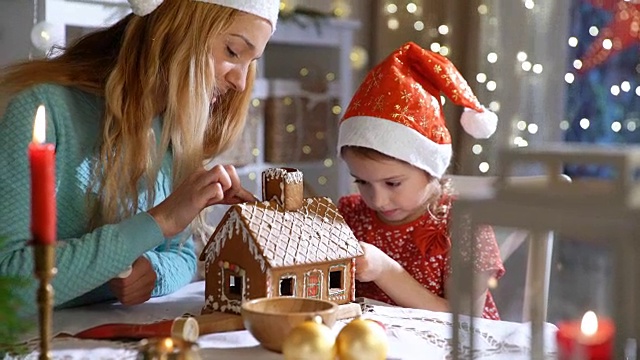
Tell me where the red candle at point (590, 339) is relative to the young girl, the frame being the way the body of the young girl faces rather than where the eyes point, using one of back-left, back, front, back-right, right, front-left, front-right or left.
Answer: front-left

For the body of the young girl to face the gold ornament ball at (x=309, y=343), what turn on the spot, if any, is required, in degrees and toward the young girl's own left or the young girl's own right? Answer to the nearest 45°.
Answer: approximately 45° to the young girl's own left

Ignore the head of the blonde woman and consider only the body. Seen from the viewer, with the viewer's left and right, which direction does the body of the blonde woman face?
facing the viewer and to the right of the viewer

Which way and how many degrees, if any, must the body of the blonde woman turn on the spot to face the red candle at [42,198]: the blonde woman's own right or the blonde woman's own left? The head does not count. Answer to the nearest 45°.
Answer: approximately 45° to the blonde woman's own right

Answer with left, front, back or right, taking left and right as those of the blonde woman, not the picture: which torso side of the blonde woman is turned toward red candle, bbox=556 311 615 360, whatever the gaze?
front

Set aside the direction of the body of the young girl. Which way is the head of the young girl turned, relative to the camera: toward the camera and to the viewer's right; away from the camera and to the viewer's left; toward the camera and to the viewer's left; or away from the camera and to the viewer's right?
toward the camera and to the viewer's left

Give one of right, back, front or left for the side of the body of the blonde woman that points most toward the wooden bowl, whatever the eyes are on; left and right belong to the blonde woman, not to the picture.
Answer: front

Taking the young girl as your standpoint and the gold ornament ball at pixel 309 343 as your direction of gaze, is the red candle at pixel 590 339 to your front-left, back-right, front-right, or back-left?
front-left

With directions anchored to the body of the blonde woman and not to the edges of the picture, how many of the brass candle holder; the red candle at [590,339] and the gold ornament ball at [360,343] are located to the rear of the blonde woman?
0

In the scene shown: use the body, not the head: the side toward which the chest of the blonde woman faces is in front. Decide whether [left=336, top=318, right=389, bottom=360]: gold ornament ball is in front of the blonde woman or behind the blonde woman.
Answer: in front

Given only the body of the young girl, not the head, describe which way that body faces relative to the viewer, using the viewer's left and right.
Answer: facing the viewer and to the left of the viewer
